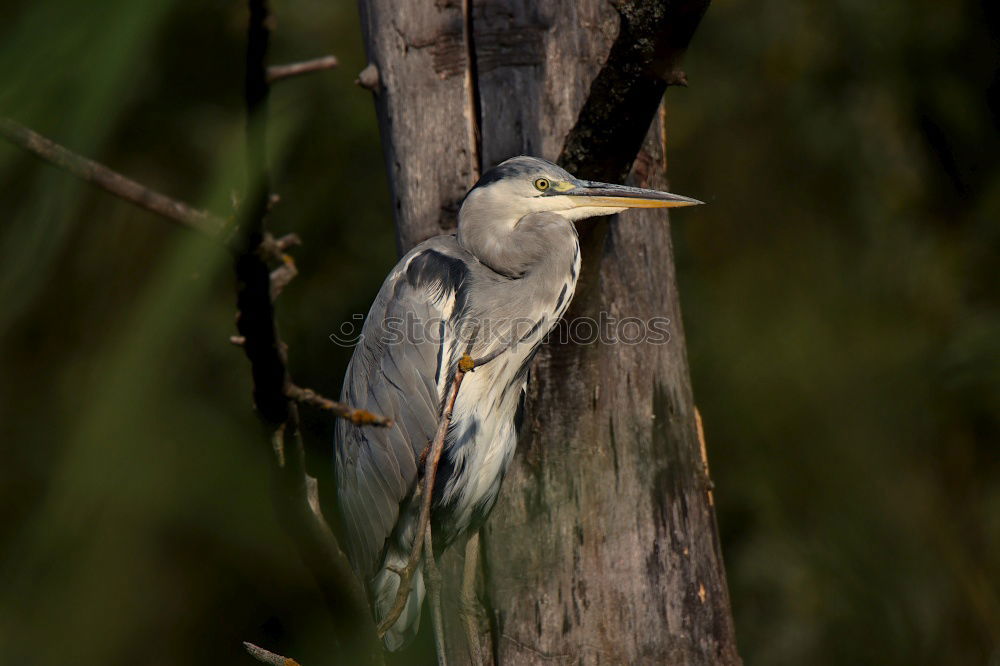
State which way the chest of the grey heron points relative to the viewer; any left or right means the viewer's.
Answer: facing to the right of the viewer

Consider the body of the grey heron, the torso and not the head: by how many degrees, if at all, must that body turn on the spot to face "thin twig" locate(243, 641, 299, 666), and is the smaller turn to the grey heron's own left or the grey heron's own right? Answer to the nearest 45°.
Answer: approximately 90° to the grey heron's own right

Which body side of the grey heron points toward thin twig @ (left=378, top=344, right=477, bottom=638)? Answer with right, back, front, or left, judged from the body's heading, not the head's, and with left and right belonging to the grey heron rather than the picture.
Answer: right
